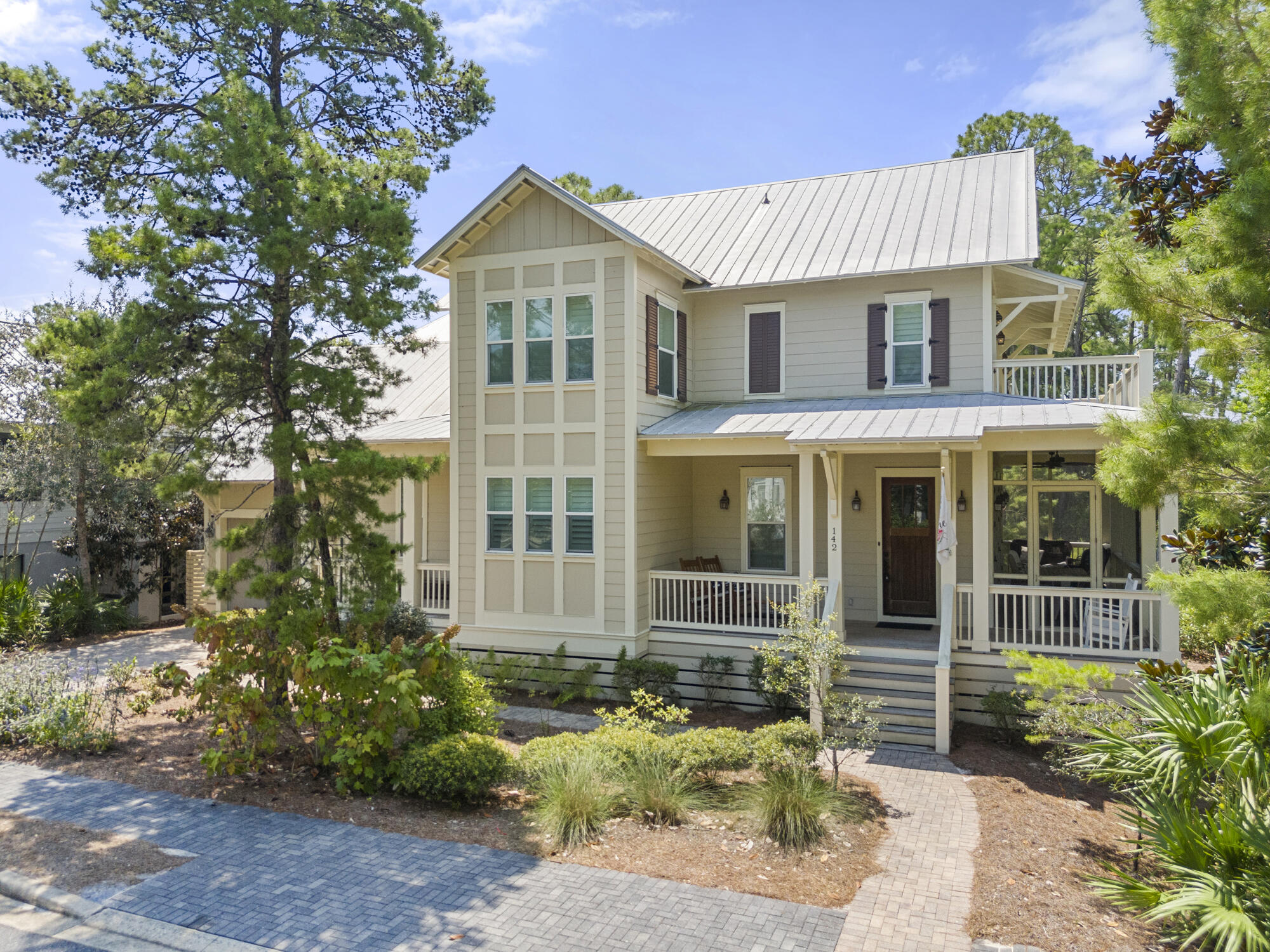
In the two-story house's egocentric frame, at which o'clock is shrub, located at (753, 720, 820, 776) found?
The shrub is roughly at 12 o'clock from the two-story house.

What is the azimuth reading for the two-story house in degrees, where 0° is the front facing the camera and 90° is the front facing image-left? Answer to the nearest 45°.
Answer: approximately 0°

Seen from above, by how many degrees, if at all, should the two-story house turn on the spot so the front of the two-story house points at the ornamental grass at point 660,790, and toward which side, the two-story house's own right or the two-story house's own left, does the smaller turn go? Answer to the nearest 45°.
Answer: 0° — it already faces it

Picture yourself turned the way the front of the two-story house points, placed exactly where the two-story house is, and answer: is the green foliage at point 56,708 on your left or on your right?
on your right
